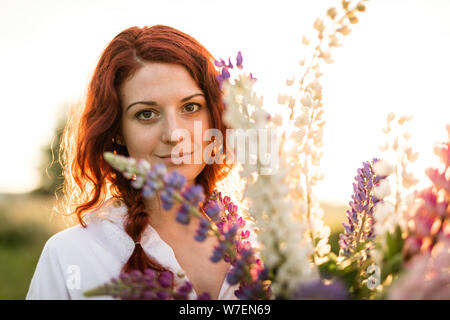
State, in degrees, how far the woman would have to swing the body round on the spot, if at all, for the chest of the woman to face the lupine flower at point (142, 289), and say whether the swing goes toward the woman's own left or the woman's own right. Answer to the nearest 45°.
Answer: approximately 45° to the woman's own right

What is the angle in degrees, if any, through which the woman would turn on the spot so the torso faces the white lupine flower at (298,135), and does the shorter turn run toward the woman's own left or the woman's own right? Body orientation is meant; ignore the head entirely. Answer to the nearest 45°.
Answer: approximately 45° to the woman's own left

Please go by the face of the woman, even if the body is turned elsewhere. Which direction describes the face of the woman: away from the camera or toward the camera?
toward the camera

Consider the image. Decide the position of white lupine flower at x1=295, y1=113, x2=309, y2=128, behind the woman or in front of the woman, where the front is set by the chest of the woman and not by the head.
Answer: in front

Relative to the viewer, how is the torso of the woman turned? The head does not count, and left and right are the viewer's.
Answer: facing the viewer and to the right of the viewer
